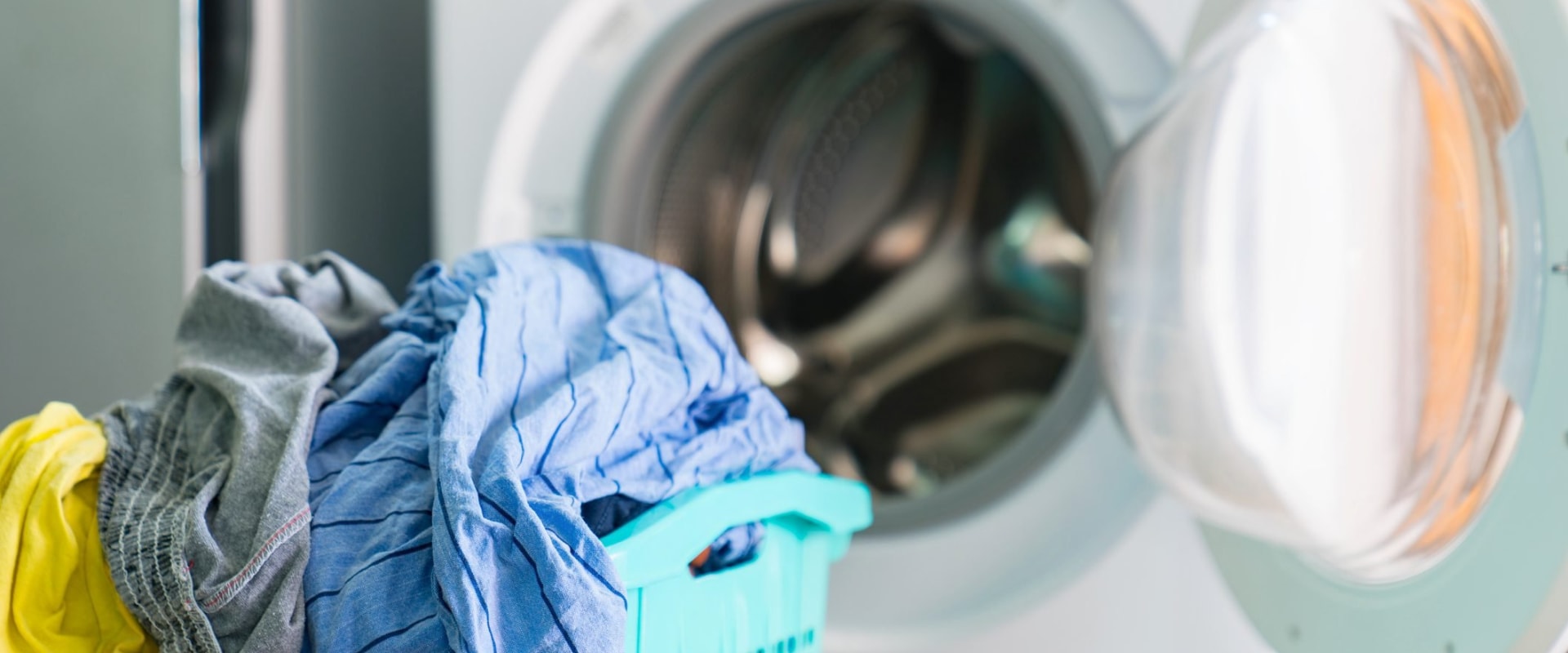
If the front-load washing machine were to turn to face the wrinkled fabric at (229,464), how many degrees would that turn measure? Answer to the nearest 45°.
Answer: approximately 45° to its right

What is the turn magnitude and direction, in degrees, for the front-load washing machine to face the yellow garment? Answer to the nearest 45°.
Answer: approximately 45° to its right

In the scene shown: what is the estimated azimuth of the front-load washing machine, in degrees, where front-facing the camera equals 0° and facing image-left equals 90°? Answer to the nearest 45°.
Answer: approximately 0°

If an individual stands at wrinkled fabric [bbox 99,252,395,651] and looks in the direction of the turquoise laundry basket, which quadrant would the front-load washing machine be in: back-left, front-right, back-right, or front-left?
front-left
